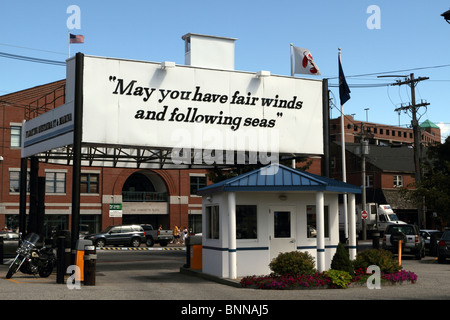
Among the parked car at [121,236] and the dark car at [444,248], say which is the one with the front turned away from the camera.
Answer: the dark car

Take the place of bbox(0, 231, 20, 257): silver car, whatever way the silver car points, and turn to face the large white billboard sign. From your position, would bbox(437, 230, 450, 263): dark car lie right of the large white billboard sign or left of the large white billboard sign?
left

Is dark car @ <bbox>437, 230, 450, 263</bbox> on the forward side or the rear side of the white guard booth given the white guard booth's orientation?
on the rear side

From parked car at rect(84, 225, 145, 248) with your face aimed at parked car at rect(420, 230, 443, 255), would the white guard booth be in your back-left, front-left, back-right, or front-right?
front-right

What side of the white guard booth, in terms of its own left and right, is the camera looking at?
front

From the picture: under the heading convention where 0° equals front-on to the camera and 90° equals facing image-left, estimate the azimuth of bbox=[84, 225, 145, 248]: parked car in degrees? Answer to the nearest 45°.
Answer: approximately 90°

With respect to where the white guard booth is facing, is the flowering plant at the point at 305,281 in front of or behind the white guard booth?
in front

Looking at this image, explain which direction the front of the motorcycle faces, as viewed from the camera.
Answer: facing the viewer and to the left of the viewer

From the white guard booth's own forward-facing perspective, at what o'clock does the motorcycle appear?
The motorcycle is roughly at 3 o'clock from the white guard booth.

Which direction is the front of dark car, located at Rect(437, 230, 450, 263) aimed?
away from the camera

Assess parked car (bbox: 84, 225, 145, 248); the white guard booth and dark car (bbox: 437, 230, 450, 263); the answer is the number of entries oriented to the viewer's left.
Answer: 1
